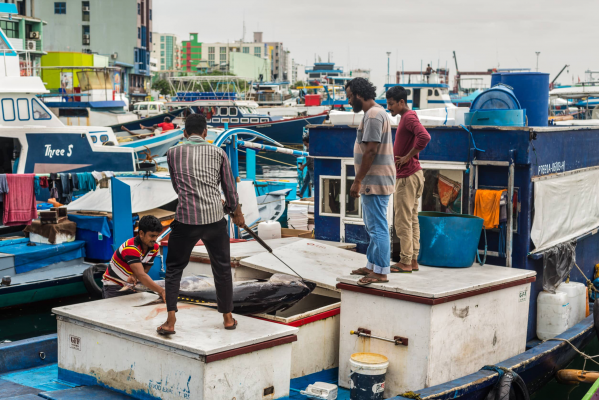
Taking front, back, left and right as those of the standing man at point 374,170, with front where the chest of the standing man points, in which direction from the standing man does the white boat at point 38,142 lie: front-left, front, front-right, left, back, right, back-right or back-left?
front-right

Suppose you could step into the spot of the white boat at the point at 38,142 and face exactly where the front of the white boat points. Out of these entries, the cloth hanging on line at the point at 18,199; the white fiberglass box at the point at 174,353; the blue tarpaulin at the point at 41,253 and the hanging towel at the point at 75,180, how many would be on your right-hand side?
4

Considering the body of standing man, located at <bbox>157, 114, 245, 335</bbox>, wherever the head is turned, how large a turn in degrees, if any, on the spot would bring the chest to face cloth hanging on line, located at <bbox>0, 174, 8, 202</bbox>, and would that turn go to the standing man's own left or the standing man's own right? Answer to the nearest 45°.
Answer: approximately 45° to the standing man's own left

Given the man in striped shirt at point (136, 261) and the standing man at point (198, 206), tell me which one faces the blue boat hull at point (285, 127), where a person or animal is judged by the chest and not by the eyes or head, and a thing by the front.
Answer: the standing man

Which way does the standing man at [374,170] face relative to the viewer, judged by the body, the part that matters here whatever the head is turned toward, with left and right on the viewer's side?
facing to the left of the viewer

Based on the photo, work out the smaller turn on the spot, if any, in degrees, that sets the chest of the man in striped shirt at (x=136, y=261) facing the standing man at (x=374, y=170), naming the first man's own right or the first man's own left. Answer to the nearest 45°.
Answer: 0° — they already face them

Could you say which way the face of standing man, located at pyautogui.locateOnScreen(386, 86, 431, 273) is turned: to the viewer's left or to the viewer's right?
to the viewer's left

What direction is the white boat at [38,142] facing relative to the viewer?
to the viewer's right

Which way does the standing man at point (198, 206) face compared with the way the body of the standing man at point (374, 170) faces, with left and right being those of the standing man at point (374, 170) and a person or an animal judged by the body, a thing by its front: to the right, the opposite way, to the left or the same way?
to the right

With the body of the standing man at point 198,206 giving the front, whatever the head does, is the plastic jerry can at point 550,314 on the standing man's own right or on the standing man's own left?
on the standing man's own right

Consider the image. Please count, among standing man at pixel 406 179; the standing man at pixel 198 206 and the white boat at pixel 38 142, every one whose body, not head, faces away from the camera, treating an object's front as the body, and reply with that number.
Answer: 1

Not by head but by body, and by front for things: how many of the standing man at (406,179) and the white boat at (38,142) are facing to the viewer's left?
1

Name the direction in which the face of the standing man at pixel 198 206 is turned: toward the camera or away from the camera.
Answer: away from the camera

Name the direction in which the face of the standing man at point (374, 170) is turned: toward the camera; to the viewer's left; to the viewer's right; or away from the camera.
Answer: to the viewer's left

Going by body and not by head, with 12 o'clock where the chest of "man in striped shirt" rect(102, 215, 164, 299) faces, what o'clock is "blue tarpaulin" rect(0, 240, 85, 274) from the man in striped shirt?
The blue tarpaulin is roughly at 7 o'clock from the man in striped shirt.

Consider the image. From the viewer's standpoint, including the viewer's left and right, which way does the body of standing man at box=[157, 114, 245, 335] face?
facing away from the viewer
